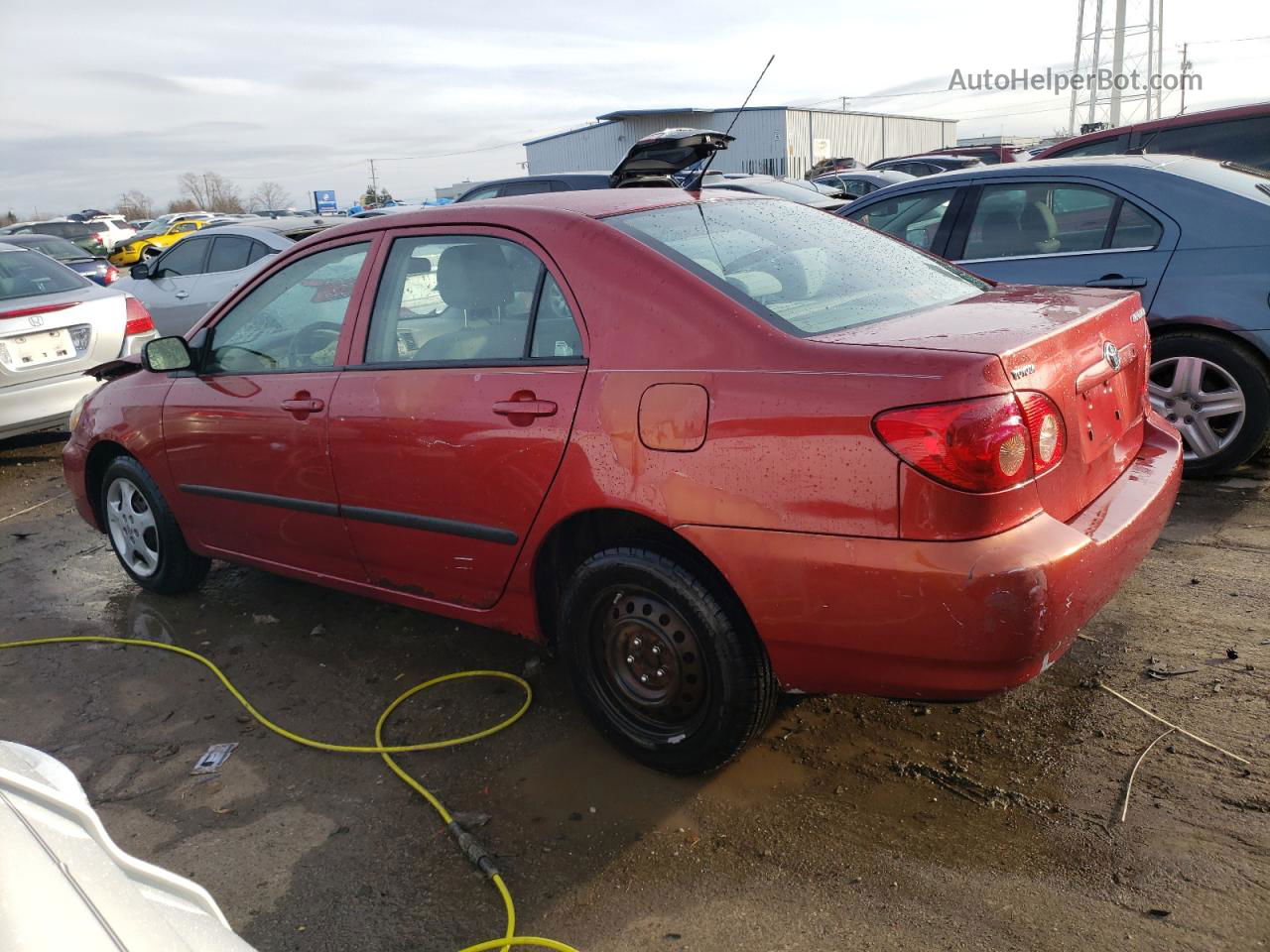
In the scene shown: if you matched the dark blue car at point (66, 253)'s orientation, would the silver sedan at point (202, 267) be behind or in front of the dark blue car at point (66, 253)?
behind

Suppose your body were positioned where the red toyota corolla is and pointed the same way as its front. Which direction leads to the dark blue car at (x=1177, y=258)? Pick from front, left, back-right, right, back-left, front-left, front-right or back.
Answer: right

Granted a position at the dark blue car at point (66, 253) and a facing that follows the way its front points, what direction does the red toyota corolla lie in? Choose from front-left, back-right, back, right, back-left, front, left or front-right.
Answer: back-left

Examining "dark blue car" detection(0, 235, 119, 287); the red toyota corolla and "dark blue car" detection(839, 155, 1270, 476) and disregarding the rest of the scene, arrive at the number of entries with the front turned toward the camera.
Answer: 0

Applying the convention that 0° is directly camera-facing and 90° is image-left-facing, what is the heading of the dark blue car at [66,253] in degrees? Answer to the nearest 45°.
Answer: approximately 135°

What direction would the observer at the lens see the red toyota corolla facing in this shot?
facing away from the viewer and to the left of the viewer

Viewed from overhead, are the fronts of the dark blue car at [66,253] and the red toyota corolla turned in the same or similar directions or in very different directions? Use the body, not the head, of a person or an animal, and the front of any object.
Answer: same or similar directions

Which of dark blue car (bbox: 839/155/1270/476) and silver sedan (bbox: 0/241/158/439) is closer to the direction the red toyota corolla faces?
the silver sedan

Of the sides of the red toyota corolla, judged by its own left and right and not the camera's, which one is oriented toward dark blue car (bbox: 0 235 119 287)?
front

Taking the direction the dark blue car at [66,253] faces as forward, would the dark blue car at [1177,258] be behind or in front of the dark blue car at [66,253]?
behind

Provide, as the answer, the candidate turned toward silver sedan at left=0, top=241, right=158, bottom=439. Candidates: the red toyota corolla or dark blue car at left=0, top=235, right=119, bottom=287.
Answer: the red toyota corolla
